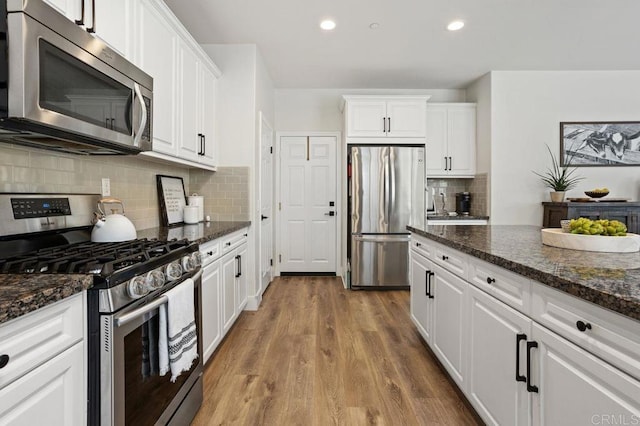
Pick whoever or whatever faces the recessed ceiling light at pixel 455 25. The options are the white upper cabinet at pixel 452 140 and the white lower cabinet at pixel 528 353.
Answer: the white upper cabinet

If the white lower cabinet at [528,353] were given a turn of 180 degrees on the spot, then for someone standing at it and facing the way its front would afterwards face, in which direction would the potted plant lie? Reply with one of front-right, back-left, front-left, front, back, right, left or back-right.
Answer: front-left

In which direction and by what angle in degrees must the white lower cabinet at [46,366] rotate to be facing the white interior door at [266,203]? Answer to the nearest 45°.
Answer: approximately 90° to its left

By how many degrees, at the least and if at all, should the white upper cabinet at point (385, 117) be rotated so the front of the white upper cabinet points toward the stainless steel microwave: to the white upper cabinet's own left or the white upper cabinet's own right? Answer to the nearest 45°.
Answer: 0° — it already faces it

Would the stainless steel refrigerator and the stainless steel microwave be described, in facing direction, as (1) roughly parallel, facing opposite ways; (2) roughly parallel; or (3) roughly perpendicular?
roughly perpendicular

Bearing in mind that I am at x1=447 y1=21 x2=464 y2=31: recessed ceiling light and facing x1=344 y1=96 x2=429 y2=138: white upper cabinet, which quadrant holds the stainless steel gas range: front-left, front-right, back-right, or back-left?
back-left

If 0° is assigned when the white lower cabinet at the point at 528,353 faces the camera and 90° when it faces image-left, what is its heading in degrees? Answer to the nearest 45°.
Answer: approximately 45°

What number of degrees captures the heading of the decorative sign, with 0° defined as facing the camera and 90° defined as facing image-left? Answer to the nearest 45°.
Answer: approximately 315°

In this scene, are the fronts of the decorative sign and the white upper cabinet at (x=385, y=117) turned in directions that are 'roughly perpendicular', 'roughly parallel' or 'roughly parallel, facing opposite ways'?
roughly perpendicular
